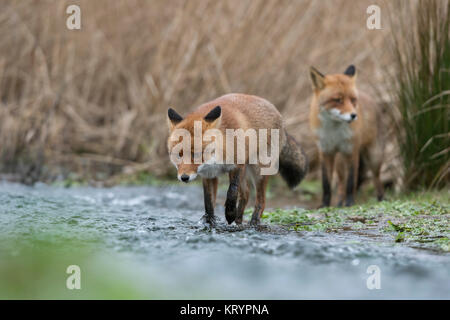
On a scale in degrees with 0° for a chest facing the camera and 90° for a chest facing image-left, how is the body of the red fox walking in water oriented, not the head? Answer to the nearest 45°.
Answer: approximately 45°

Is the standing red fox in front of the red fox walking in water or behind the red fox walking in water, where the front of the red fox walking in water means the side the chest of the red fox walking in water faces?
behind
